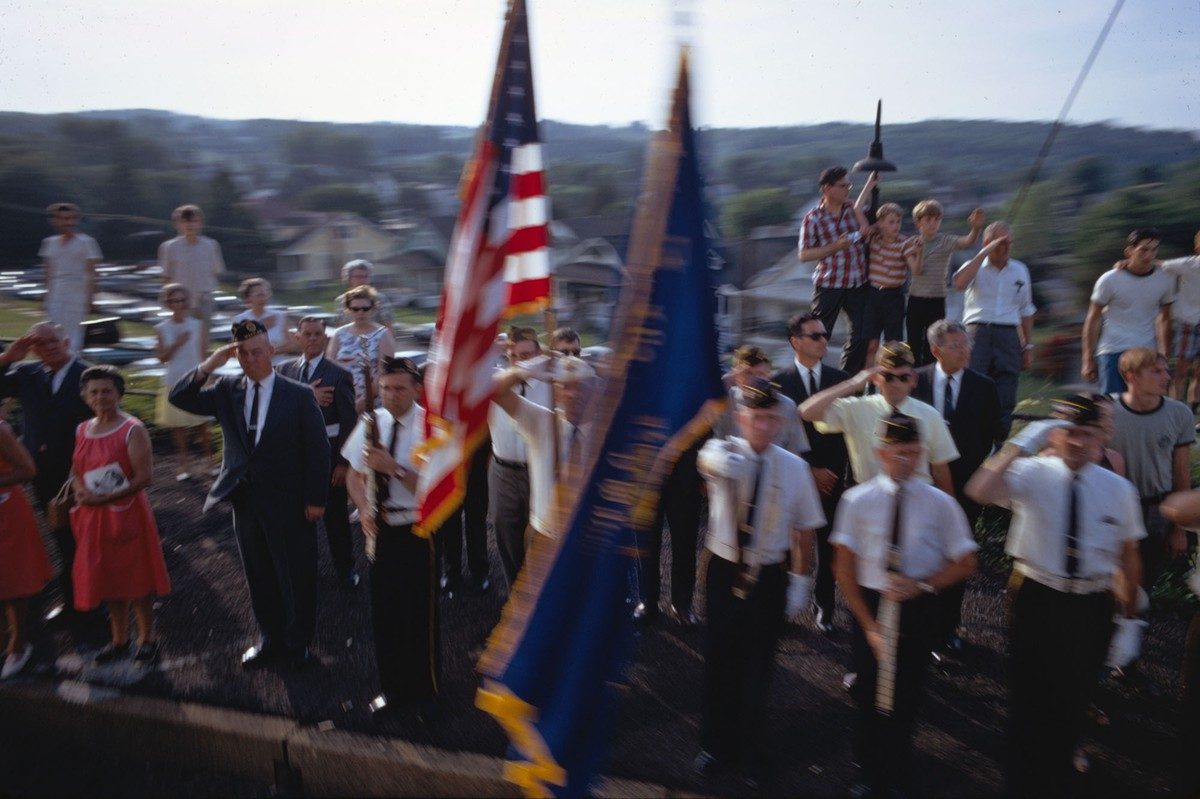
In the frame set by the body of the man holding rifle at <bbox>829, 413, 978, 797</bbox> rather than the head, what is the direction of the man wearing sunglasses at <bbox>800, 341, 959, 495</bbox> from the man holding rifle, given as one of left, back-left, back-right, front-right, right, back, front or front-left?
back

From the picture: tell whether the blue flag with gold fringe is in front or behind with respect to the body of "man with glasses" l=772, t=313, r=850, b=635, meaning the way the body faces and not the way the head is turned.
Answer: in front

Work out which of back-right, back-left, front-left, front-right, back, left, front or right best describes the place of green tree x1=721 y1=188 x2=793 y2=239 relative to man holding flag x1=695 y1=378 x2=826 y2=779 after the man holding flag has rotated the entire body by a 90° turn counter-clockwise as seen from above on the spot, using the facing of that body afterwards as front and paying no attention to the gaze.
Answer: left

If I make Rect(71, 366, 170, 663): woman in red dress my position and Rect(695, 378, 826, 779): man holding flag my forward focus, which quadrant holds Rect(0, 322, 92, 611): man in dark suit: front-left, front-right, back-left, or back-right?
back-left

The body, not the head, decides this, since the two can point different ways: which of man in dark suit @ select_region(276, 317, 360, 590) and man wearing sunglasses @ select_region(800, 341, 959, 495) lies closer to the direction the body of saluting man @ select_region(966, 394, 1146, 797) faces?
the man in dark suit

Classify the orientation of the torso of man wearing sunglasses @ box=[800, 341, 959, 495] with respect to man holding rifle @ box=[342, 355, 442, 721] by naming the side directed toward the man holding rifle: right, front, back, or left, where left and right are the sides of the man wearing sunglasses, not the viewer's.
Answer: right

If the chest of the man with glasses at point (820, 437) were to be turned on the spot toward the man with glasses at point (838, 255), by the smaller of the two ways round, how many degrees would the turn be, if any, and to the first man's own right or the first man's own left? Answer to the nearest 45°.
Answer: approximately 180°

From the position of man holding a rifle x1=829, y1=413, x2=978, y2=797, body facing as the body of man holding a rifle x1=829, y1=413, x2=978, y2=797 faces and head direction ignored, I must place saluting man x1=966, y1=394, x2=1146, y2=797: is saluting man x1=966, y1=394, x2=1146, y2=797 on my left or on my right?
on my left

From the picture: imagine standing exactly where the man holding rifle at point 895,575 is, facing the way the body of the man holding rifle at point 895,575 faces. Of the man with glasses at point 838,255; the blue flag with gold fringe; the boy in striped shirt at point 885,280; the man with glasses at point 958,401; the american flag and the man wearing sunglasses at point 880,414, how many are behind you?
4

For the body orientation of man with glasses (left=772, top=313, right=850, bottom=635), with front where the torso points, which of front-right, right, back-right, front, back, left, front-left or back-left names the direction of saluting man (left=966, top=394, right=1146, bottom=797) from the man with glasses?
front-left
